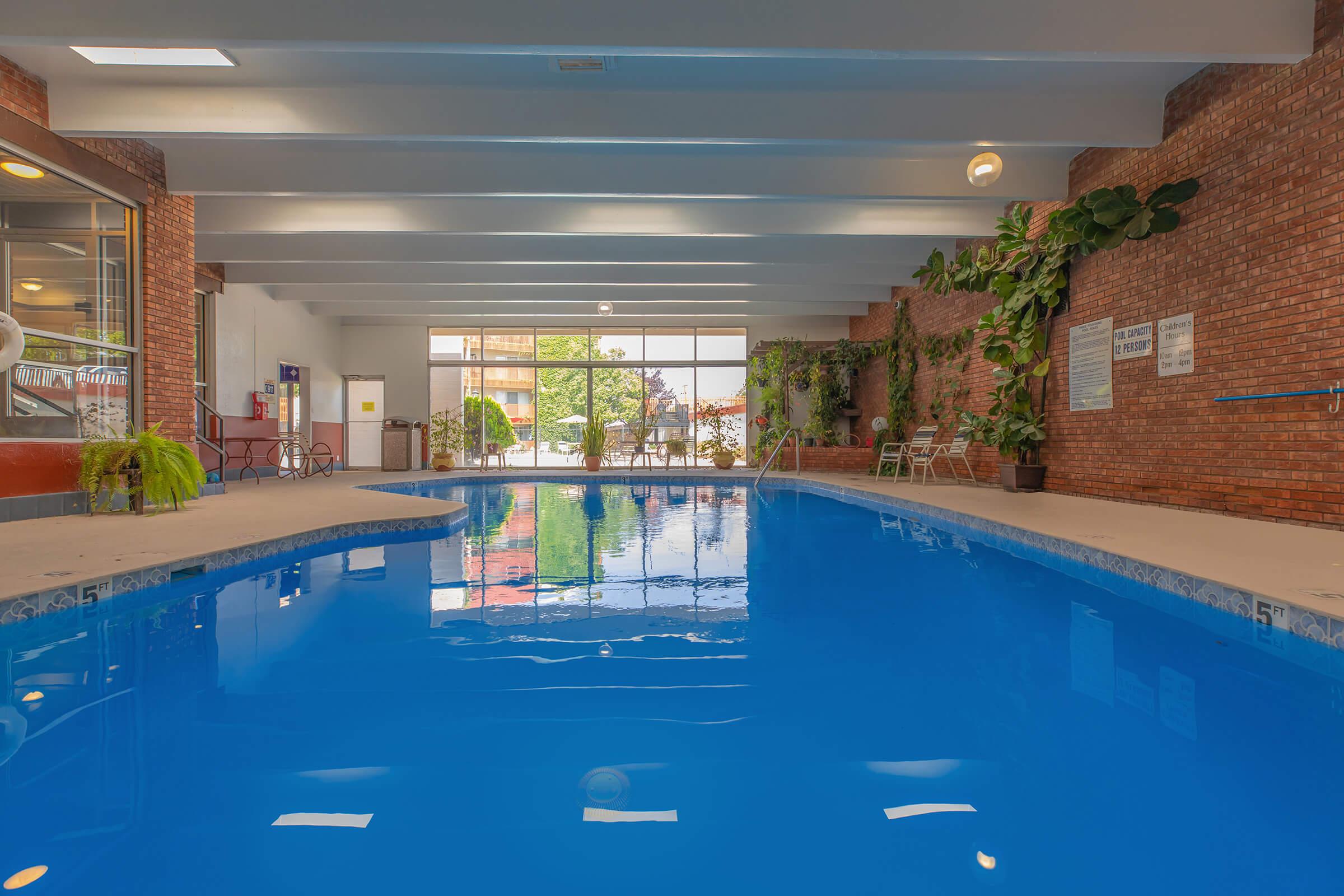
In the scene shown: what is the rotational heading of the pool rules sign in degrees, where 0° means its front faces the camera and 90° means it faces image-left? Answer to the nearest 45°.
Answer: approximately 45°

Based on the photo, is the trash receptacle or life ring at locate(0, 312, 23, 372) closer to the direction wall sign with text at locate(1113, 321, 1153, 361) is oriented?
the life ring

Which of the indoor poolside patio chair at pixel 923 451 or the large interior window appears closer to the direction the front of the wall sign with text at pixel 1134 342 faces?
the large interior window

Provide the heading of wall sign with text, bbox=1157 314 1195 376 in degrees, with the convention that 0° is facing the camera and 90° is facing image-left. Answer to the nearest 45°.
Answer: approximately 45°
